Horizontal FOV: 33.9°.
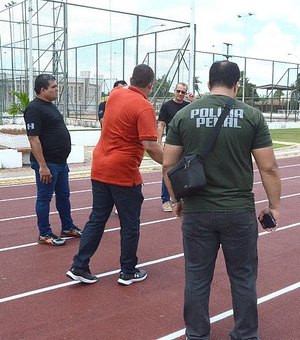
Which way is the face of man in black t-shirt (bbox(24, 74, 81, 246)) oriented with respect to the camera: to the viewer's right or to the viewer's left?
to the viewer's right

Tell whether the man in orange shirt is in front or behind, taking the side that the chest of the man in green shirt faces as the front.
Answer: in front

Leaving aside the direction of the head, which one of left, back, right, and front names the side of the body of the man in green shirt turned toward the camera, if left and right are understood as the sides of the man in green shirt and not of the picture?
back

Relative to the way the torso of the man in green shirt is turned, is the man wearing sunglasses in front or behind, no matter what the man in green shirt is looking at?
in front

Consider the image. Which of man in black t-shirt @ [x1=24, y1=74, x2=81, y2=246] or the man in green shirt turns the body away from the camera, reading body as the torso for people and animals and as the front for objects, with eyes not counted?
the man in green shirt

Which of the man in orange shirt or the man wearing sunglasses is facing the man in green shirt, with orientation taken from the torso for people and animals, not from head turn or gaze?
the man wearing sunglasses

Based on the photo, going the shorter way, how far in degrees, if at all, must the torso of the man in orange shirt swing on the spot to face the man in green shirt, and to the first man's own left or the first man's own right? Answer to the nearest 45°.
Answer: approximately 90° to the first man's own right

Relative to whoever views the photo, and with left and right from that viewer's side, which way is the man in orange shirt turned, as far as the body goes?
facing away from the viewer and to the right of the viewer

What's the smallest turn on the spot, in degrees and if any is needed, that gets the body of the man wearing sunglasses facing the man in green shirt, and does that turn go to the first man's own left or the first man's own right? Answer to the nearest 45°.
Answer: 0° — they already face them

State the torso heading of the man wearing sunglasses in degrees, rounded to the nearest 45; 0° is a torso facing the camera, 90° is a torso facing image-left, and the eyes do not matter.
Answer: approximately 0°

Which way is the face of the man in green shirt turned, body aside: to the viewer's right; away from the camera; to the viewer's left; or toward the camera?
away from the camera
